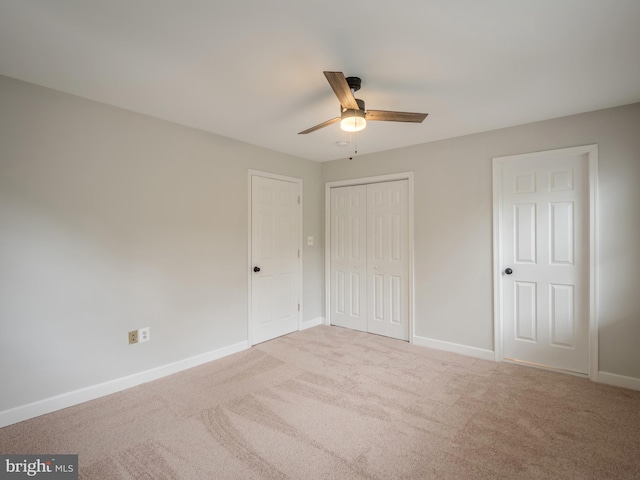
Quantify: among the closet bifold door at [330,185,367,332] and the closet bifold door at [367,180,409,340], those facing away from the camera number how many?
0

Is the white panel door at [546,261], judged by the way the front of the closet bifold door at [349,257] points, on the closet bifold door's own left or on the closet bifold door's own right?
on the closet bifold door's own left

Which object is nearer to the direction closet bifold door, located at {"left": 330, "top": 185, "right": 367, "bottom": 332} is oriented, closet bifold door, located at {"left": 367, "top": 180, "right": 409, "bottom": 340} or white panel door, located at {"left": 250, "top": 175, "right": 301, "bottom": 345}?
the white panel door

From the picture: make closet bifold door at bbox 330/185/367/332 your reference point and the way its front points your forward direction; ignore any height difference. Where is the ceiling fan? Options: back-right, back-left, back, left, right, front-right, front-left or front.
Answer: front-left

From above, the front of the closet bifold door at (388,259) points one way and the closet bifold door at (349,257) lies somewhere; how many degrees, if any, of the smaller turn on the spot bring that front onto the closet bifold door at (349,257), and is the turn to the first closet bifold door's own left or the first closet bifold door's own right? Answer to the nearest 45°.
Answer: approximately 90° to the first closet bifold door's own right

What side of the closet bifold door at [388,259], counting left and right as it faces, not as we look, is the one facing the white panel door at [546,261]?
left

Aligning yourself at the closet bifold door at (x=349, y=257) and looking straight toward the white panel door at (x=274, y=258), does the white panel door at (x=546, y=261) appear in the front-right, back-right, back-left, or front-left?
back-left

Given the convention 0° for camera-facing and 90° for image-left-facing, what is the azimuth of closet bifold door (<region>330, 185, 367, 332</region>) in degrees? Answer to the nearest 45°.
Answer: approximately 45°

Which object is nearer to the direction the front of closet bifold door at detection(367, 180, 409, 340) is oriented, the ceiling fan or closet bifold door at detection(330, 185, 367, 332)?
the ceiling fan

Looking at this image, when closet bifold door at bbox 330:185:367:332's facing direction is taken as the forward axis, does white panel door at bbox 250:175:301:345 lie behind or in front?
in front
